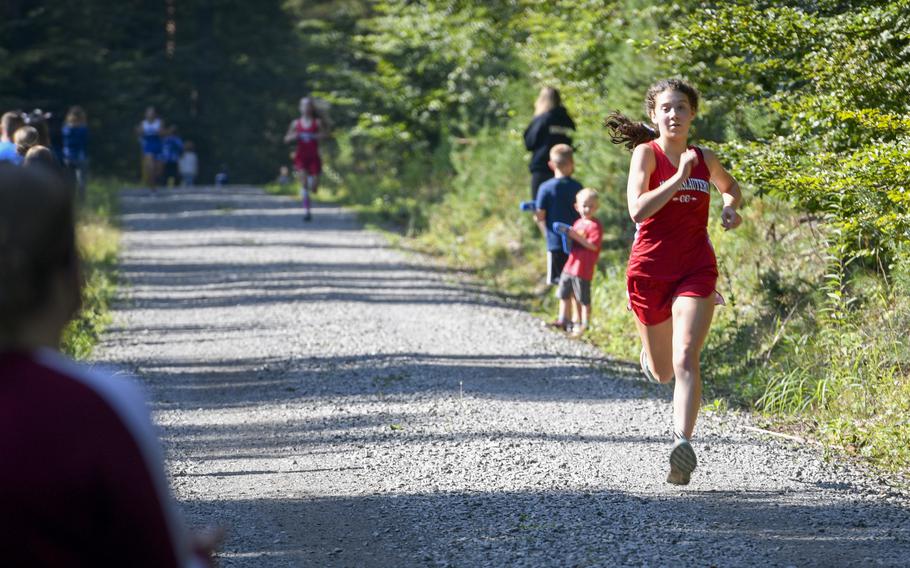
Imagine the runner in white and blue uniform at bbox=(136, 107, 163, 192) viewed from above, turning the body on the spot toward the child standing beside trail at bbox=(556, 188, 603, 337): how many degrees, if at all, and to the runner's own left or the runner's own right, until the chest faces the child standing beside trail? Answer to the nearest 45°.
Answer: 0° — they already face them

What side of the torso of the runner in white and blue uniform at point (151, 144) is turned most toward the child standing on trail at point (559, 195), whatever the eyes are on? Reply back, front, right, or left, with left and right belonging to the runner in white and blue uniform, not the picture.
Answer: front

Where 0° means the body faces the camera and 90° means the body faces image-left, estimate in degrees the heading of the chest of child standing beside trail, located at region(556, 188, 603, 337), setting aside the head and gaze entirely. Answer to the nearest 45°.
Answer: approximately 45°

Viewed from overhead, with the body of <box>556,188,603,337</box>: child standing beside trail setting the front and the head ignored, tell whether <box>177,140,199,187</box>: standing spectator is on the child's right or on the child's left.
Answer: on the child's right

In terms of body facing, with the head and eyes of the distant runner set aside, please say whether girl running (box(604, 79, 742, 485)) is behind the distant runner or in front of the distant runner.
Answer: in front

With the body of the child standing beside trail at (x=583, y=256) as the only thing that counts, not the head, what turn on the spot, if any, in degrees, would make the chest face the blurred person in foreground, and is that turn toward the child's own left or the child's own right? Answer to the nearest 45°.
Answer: approximately 45° to the child's own left

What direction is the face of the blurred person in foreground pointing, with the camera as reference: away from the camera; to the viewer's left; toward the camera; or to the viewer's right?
away from the camera

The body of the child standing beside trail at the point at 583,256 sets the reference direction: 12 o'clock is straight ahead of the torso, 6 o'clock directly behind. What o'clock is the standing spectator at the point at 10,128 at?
The standing spectator is roughly at 1 o'clock from the child standing beside trail.

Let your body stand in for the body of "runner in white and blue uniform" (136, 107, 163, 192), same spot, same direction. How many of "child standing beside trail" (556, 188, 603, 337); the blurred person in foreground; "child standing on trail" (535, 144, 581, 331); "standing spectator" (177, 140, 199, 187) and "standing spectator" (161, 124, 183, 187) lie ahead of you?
3

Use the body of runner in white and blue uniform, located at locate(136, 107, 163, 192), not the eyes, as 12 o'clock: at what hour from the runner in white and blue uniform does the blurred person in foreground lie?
The blurred person in foreground is roughly at 12 o'clock from the runner in white and blue uniform.

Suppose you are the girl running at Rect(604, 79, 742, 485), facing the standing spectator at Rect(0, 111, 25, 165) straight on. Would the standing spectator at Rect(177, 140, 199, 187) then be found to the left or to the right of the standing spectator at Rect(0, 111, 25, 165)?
right
